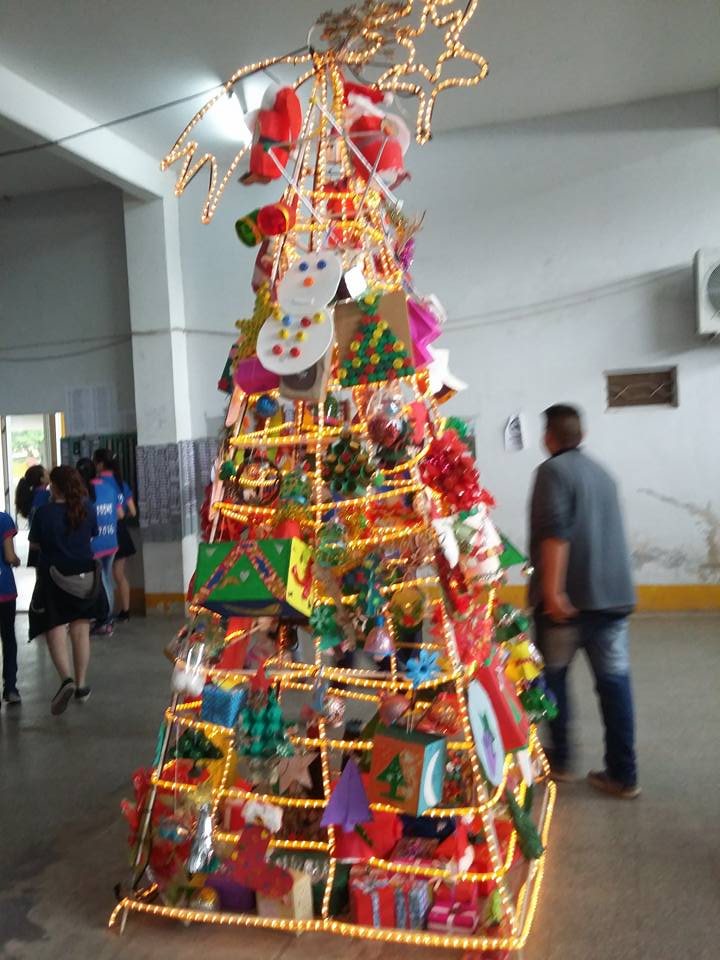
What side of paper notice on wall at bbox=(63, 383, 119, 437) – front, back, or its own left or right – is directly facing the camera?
front

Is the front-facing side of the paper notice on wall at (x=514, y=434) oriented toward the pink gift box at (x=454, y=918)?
yes

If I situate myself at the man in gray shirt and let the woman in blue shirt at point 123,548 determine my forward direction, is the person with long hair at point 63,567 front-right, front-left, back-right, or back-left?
front-left

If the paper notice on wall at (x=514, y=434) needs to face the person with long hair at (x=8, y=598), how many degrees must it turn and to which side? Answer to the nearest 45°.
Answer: approximately 45° to its right

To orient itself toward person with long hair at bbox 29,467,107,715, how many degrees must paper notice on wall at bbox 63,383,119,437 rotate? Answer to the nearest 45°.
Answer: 0° — it already faces them

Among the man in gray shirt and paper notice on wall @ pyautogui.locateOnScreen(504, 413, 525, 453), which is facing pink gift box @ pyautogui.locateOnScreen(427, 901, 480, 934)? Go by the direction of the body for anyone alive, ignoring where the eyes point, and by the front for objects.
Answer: the paper notice on wall

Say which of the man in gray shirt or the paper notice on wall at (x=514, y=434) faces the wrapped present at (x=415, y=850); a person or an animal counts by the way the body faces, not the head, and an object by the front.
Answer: the paper notice on wall

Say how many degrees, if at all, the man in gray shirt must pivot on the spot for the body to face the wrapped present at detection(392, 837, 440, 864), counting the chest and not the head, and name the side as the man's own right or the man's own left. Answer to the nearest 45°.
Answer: approximately 90° to the man's own left

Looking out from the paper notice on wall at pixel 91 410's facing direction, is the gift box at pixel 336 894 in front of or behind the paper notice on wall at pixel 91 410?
in front

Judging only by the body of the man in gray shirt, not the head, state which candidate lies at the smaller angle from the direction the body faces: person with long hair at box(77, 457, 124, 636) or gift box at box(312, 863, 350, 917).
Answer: the person with long hair

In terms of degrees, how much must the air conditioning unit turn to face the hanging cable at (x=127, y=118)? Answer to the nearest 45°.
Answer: approximately 45° to its right

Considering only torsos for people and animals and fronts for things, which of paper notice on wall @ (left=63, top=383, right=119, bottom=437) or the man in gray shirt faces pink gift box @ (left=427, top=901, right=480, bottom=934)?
the paper notice on wall

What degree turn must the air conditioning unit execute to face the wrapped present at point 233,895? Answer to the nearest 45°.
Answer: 0° — it already faces it

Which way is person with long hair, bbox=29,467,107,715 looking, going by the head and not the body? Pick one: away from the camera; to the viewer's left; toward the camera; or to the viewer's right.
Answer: away from the camera

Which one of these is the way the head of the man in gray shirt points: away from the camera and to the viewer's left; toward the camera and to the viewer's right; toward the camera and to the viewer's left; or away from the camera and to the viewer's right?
away from the camera and to the viewer's left

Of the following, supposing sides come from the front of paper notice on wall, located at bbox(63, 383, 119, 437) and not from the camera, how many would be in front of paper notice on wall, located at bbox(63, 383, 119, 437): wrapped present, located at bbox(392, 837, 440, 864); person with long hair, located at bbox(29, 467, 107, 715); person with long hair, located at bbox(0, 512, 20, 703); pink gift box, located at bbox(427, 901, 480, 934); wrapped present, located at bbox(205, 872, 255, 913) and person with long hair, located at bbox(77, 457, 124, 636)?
6
